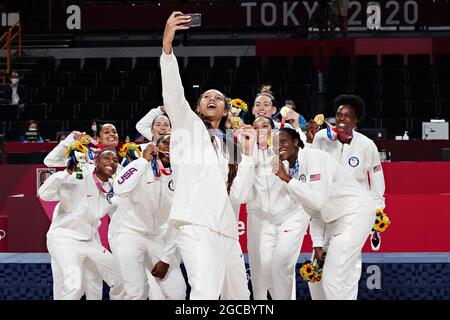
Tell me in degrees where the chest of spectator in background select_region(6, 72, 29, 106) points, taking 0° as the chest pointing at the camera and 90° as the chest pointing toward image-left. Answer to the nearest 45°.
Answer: approximately 0°

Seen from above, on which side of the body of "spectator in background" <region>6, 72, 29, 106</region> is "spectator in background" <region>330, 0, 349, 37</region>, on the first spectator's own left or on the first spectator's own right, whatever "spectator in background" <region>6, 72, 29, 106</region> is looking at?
on the first spectator's own left

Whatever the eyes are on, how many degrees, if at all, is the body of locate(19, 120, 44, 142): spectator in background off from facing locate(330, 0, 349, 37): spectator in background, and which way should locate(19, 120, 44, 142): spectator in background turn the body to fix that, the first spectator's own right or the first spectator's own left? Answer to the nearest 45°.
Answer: approximately 90° to the first spectator's own left

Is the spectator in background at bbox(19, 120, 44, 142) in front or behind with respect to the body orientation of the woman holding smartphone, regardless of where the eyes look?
behind

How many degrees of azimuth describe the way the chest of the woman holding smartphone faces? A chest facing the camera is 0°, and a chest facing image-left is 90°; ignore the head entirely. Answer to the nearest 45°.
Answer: approximately 315°

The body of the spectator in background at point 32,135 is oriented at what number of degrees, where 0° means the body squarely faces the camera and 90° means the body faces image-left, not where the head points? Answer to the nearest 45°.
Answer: approximately 0°

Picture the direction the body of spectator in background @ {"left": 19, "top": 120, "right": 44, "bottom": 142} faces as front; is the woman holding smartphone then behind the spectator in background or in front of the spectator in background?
in front
